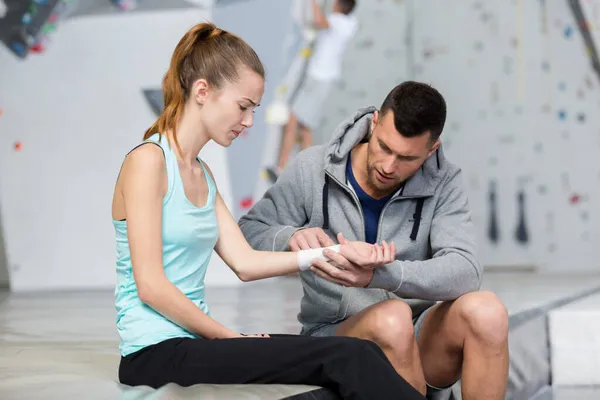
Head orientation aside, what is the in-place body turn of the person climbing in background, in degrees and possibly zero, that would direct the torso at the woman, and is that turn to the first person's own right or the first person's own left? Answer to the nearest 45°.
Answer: approximately 135° to the first person's own left

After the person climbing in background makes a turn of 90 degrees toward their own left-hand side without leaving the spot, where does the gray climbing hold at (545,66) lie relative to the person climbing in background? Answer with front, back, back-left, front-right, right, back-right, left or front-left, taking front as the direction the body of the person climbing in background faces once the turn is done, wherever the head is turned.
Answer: back-left

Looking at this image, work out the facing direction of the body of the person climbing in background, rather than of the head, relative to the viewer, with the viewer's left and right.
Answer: facing away from the viewer and to the left of the viewer

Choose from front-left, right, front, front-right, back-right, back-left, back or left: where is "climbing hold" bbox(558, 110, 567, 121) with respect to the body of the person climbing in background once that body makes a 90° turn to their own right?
front-right

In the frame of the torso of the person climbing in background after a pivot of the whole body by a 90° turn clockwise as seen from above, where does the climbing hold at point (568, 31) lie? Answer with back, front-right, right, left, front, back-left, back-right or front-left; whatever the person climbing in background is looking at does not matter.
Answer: front-right

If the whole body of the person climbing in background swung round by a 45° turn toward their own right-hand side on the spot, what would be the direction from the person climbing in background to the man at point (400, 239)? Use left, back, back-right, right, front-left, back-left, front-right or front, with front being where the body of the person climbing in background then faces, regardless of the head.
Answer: back

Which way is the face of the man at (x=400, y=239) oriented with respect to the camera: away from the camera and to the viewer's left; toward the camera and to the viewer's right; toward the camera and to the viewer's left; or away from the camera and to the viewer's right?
toward the camera and to the viewer's left

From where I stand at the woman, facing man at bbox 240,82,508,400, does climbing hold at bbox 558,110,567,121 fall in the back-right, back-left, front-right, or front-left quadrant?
front-left
